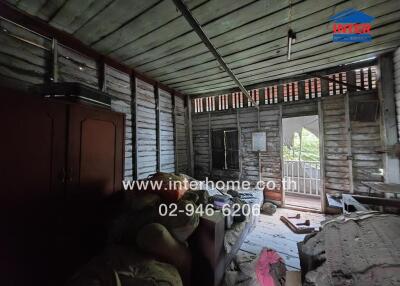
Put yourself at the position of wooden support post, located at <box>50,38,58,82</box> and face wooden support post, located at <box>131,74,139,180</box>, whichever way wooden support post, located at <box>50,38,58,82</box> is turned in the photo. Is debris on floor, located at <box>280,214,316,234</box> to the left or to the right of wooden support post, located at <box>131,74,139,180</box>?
right

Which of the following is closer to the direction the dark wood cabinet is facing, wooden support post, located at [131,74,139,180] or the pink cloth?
the pink cloth

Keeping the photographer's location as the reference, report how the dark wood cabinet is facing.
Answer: facing the viewer and to the right of the viewer

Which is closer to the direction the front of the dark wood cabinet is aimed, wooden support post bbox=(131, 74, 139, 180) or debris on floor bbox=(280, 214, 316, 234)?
the debris on floor

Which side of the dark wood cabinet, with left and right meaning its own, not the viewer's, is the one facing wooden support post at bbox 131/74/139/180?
left

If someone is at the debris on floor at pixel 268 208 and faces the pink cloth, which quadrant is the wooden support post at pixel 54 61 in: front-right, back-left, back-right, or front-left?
front-right

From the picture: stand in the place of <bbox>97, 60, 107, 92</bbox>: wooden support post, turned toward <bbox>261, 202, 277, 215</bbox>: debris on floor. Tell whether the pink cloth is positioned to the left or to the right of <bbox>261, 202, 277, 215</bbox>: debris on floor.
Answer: right

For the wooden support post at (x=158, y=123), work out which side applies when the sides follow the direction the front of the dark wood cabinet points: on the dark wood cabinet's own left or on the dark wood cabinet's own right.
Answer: on the dark wood cabinet's own left

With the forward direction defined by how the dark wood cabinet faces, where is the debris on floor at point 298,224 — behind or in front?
in front

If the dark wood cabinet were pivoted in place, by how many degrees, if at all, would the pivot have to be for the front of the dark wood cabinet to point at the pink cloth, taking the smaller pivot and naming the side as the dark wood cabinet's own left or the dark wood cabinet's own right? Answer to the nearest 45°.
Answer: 0° — it already faces it

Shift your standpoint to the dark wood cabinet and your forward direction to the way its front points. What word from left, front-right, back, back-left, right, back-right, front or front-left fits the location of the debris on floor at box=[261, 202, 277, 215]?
front-left
